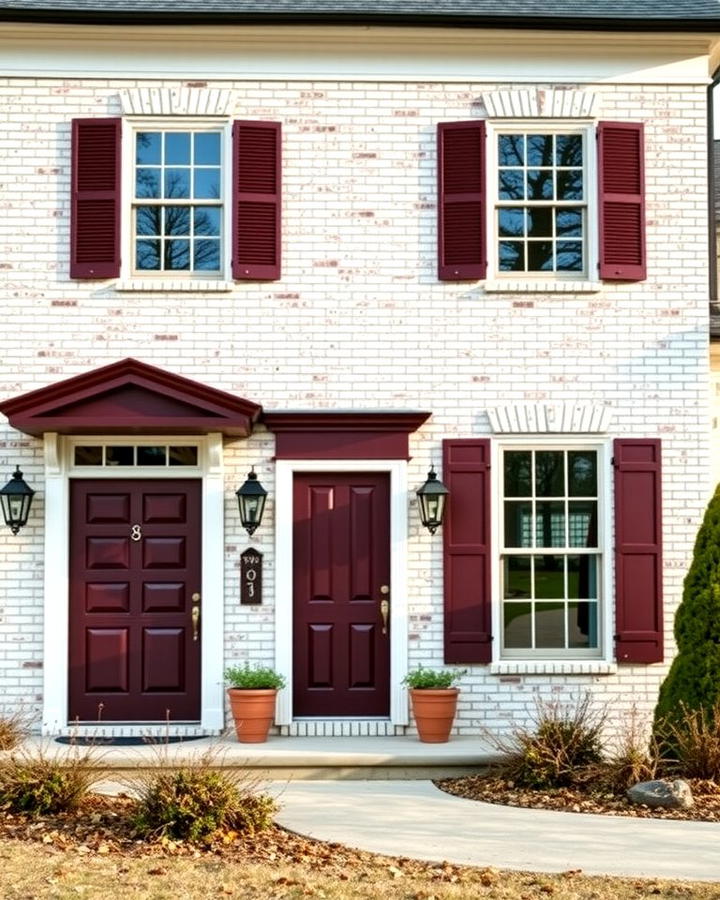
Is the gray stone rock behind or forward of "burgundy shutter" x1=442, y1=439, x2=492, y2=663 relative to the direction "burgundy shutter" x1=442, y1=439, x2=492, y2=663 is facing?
forward

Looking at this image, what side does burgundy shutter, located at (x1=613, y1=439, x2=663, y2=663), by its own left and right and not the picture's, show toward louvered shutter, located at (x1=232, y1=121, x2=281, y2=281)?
right

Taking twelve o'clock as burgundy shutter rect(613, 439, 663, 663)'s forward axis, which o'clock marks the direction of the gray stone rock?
The gray stone rock is roughly at 12 o'clock from the burgundy shutter.

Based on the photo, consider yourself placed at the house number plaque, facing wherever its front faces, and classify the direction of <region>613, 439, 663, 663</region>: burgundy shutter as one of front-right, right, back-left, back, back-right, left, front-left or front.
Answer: left

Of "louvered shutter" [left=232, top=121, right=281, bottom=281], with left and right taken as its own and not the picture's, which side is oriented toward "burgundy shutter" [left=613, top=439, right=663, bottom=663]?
left

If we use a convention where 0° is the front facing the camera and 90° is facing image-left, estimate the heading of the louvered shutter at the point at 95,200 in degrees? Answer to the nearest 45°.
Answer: approximately 0°

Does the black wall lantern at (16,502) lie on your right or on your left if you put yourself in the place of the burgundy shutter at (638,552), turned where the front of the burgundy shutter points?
on your right

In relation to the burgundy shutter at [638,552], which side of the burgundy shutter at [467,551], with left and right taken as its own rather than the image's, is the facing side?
left

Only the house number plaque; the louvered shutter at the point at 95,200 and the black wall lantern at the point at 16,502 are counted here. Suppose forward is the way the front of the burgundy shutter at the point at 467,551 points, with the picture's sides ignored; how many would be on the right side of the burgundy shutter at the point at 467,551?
3

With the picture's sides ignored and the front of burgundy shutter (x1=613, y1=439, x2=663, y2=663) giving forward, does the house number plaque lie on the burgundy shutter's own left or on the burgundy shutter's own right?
on the burgundy shutter's own right

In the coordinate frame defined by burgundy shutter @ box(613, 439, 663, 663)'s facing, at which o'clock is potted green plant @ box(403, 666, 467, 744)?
The potted green plant is roughly at 2 o'clock from the burgundy shutter.

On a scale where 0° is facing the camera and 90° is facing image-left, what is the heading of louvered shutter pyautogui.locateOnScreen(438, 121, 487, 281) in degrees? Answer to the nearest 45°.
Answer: approximately 0°

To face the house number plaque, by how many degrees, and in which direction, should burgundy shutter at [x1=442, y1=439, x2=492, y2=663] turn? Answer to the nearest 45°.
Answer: approximately 90° to its right

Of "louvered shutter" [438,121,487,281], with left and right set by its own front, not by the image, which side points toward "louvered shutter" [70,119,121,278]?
right
